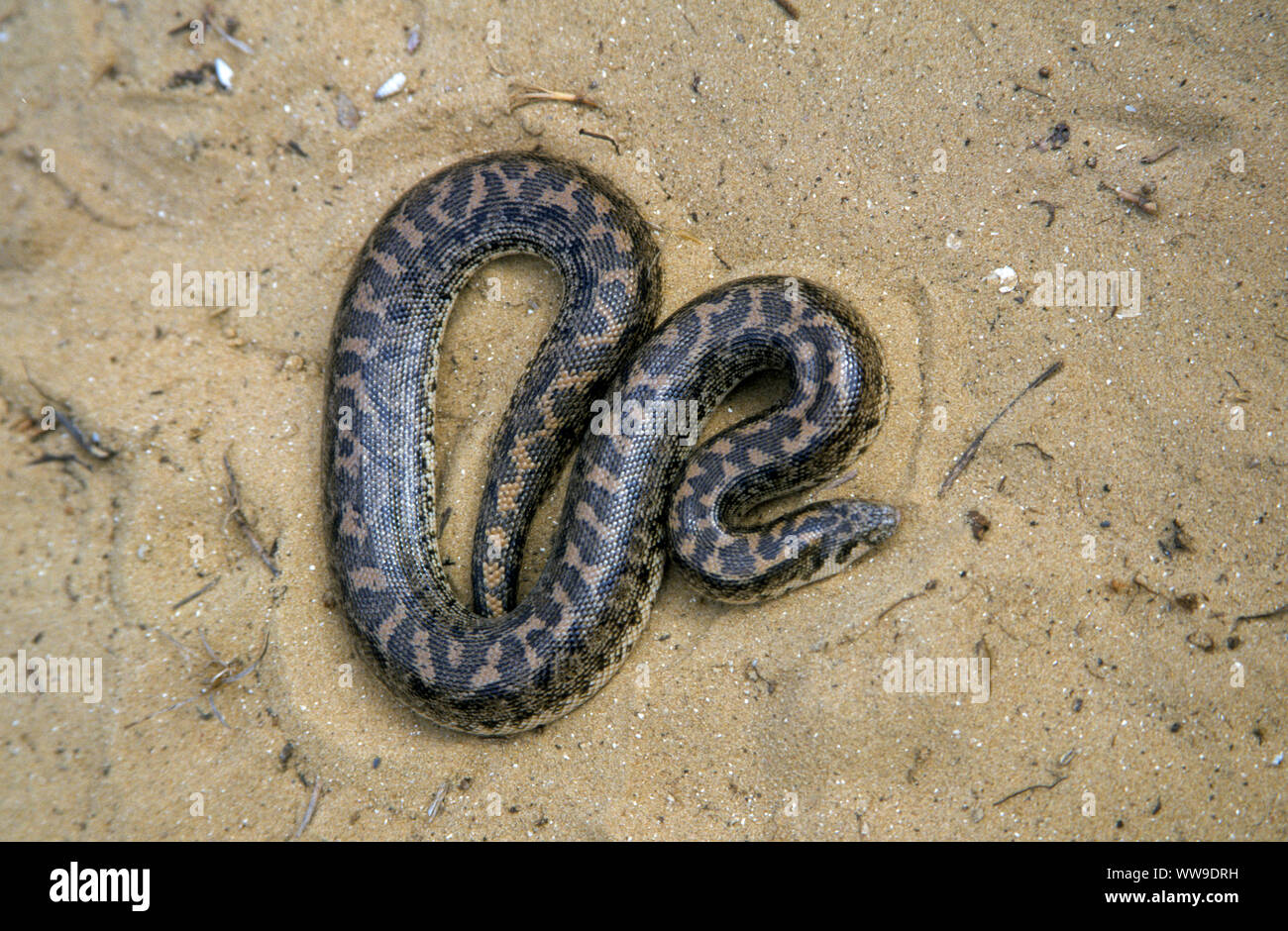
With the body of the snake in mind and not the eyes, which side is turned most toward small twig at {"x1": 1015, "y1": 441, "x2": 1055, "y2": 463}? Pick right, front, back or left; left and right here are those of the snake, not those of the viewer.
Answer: front

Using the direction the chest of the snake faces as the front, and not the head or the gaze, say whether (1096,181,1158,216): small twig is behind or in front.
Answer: in front

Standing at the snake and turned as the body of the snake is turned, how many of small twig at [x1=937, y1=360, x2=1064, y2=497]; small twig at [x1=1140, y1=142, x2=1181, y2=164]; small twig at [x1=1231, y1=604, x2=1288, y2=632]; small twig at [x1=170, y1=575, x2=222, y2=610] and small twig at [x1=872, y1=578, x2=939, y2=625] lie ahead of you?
4

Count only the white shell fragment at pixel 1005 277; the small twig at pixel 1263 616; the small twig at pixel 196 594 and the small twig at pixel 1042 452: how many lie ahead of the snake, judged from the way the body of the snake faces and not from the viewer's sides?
3

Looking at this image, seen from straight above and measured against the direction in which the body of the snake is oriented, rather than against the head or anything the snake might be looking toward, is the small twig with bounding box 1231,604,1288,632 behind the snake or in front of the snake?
in front

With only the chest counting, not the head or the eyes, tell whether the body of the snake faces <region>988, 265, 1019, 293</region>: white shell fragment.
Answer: yes

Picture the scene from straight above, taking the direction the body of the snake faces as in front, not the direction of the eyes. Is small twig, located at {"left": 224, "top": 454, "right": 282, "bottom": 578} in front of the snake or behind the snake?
behind

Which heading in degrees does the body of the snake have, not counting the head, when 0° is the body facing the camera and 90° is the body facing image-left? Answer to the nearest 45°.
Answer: approximately 270°

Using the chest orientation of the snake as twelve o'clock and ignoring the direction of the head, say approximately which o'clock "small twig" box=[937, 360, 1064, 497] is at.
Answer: The small twig is roughly at 12 o'clock from the snake.

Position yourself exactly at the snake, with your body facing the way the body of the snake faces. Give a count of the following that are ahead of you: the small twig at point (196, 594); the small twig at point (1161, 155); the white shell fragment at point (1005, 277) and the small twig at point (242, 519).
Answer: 2
